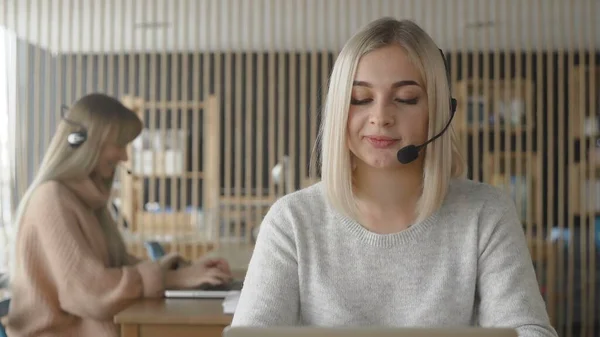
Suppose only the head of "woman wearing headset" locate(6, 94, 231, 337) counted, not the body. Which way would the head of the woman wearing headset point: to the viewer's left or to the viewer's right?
to the viewer's right

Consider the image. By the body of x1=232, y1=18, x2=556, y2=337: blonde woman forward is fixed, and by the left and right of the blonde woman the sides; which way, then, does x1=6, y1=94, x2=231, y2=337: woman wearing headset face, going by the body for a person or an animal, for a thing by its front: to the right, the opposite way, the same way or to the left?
to the left

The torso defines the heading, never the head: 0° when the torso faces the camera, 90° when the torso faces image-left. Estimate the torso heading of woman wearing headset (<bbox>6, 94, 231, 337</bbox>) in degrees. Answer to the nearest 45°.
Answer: approximately 270°

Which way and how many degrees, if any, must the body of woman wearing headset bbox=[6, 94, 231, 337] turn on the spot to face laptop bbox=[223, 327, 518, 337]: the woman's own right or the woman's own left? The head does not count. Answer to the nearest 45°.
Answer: approximately 90° to the woman's own right

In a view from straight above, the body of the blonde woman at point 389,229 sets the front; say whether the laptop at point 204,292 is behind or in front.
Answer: behind

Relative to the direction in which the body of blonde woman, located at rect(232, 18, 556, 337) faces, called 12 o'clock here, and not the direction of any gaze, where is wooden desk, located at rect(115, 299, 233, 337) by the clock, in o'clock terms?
The wooden desk is roughly at 5 o'clock from the blonde woman.

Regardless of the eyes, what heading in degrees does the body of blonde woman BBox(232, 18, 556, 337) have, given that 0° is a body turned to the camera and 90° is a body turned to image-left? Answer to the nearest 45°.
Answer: approximately 0°
